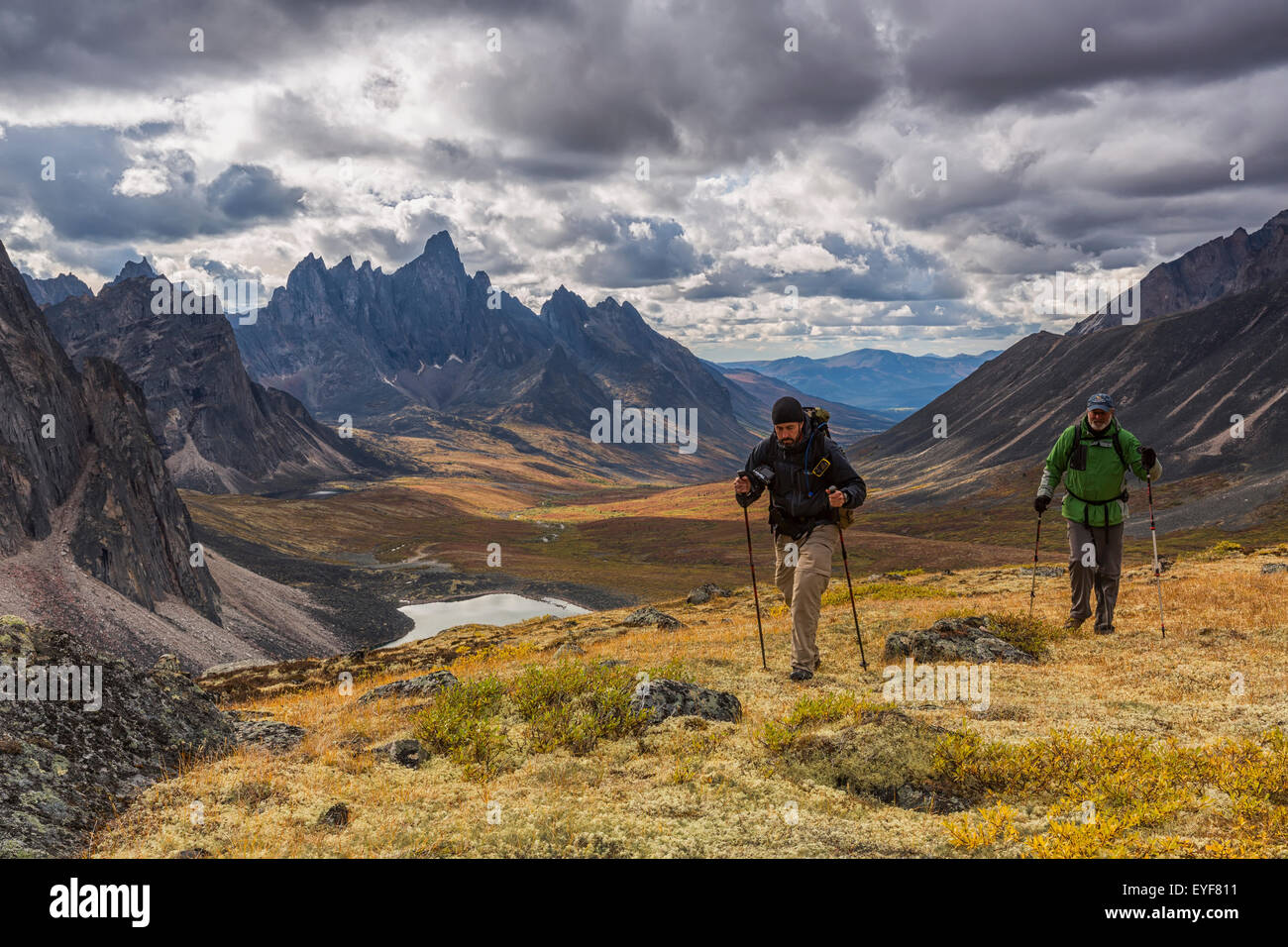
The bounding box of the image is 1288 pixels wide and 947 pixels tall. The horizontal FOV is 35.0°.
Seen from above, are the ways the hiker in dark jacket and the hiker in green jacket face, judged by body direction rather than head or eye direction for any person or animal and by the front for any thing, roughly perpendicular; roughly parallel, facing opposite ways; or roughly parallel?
roughly parallel

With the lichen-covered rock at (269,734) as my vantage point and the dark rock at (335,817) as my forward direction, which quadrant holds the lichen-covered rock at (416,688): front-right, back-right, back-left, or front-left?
back-left

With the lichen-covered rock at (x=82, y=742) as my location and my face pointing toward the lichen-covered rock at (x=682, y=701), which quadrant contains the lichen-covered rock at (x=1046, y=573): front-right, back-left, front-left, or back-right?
front-left

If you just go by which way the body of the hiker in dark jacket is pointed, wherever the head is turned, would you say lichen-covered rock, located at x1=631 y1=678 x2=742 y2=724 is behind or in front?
in front

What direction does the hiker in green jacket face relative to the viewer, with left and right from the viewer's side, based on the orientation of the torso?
facing the viewer

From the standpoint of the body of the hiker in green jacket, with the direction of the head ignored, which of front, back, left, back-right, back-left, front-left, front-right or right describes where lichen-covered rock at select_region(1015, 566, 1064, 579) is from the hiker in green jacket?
back

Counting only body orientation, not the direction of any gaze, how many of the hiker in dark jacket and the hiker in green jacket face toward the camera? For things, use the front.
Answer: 2

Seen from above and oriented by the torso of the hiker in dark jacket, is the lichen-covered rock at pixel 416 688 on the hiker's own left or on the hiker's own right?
on the hiker's own right

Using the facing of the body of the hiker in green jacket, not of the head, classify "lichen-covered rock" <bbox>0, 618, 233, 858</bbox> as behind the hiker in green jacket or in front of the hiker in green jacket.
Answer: in front

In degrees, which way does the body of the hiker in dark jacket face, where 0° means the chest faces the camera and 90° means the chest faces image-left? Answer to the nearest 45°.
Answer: approximately 0°

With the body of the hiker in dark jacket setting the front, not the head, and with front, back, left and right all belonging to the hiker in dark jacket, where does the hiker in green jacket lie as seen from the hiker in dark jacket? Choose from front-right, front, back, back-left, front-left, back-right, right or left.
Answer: back-left
